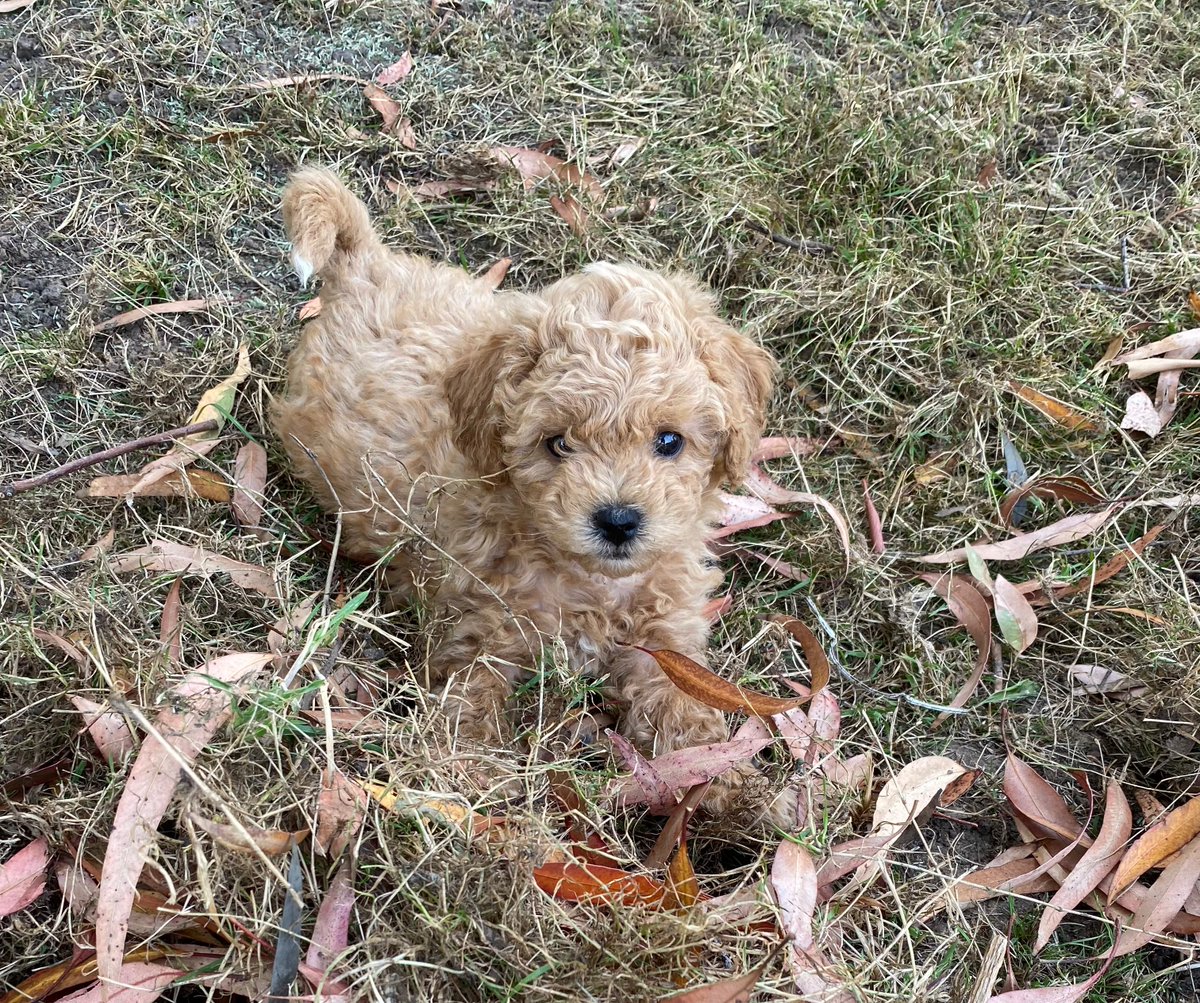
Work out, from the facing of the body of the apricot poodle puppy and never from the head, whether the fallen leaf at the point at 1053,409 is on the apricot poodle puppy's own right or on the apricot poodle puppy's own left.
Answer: on the apricot poodle puppy's own left

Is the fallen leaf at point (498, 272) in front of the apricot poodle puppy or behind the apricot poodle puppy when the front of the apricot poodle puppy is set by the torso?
behind

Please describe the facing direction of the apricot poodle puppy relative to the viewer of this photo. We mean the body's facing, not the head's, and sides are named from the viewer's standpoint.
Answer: facing the viewer and to the right of the viewer

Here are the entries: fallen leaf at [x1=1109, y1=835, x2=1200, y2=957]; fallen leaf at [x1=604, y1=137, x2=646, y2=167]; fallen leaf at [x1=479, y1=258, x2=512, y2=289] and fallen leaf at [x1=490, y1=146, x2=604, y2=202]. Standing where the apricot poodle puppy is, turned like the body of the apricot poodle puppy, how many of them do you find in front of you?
1

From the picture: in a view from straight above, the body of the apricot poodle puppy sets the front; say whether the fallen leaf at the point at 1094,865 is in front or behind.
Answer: in front

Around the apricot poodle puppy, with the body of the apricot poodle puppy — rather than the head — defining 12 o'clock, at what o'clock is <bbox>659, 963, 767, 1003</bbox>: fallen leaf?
The fallen leaf is roughly at 1 o'clock from the apricot poodle puppy.

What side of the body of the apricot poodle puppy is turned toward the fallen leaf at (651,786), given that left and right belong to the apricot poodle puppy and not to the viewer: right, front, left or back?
front

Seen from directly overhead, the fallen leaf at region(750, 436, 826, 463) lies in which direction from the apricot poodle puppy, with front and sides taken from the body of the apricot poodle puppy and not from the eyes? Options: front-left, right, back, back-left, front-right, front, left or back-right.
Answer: left

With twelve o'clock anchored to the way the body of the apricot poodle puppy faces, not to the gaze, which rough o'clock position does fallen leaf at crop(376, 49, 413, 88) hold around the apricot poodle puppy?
The fallen leaf is roughly at 7 o'clock from the apricot poodle puppy.

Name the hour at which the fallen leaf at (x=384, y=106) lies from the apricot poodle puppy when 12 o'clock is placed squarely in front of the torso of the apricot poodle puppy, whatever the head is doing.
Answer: The fallen leaf is roughly at 7 o'clock from the apricot poodle puppy.

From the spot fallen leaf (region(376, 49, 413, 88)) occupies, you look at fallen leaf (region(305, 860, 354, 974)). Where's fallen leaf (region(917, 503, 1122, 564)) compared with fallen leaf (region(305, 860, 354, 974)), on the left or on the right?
left
